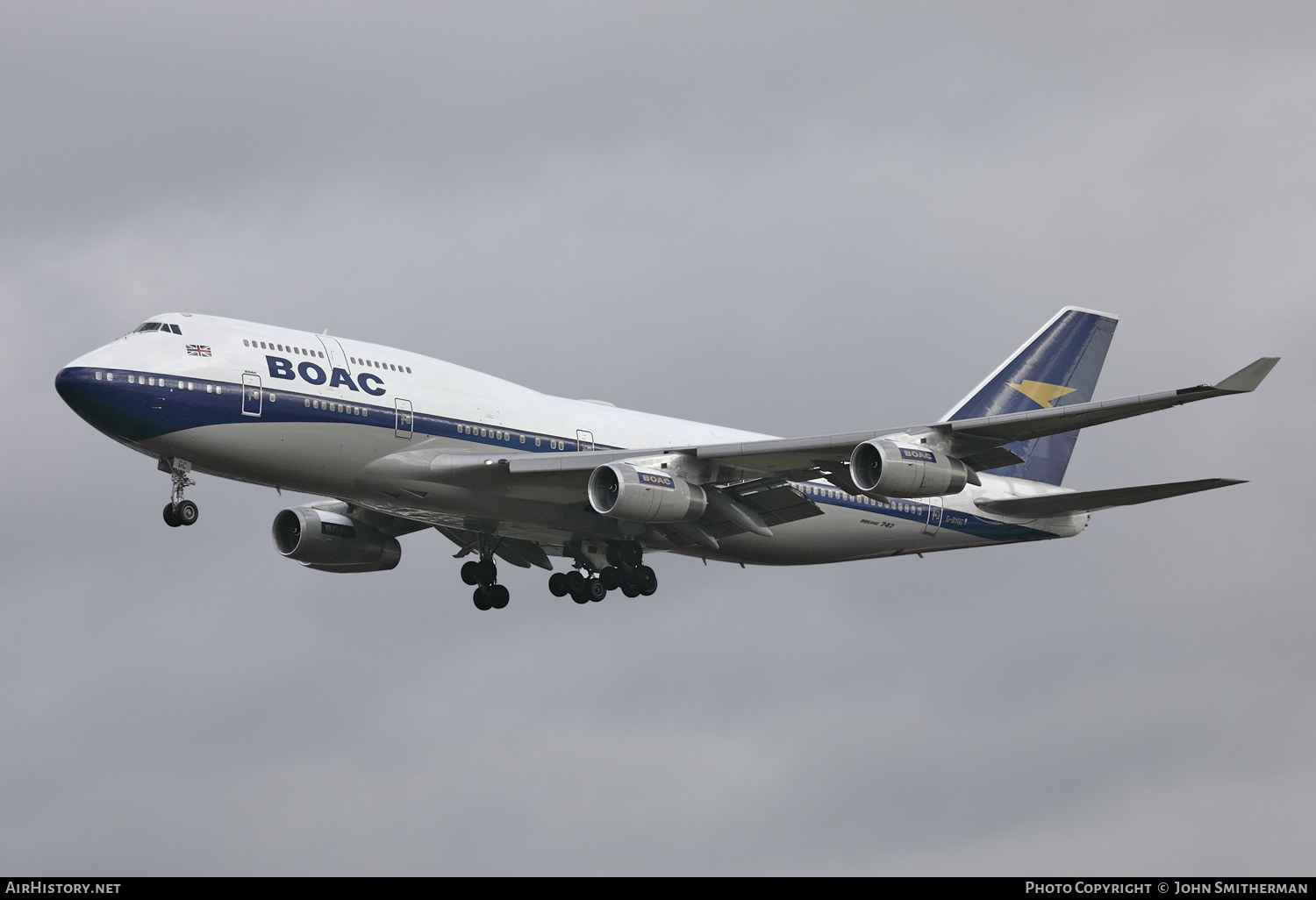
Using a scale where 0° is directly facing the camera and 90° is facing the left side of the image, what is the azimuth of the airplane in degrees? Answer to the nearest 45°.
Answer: approximately 45°
